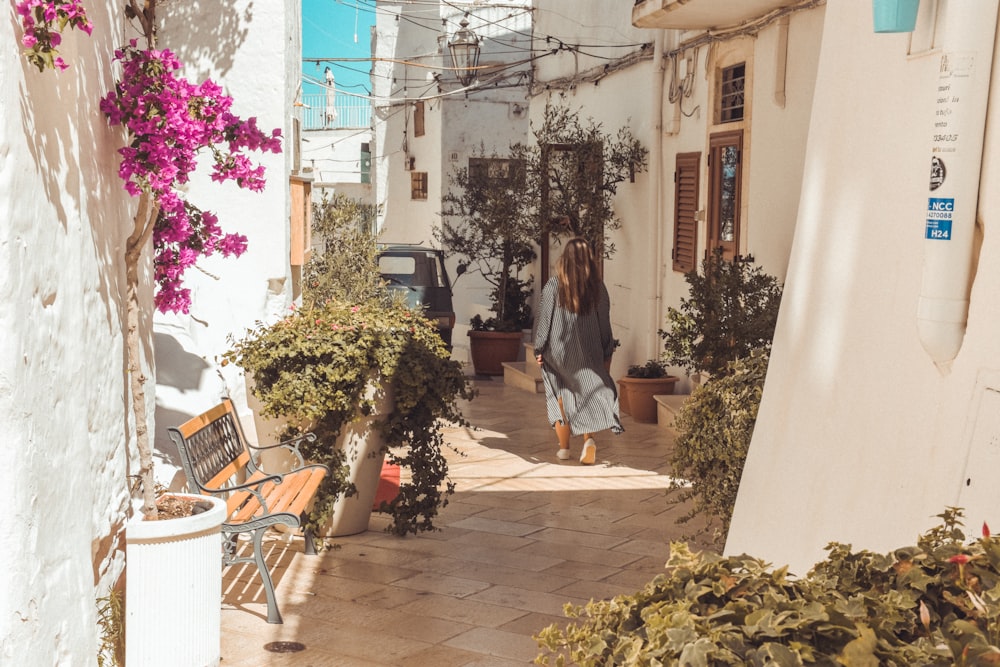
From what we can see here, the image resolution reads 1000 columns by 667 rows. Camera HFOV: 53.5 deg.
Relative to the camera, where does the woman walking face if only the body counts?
away from the camera

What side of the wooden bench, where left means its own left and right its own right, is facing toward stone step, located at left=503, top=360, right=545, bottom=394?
left

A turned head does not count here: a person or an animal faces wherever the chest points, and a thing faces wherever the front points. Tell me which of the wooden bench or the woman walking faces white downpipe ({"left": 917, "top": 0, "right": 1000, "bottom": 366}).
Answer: the wooden bench

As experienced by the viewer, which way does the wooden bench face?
facing the viewer and to the right of the viewer

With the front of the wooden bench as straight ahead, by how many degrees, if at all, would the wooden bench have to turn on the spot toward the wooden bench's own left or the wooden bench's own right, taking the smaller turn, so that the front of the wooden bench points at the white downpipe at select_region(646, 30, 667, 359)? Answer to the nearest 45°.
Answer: approximately 90° to the wooden bench's own left

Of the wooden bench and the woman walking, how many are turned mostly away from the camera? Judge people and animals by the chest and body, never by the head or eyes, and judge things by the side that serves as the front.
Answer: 1

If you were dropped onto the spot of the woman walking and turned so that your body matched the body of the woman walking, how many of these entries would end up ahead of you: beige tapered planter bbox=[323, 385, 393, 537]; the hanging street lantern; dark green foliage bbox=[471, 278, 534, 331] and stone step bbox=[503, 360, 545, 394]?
3

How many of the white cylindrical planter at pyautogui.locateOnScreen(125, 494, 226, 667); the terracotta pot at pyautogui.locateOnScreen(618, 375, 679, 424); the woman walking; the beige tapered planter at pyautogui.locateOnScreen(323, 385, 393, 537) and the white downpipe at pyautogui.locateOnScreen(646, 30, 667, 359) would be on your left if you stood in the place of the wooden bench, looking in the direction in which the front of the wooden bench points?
4

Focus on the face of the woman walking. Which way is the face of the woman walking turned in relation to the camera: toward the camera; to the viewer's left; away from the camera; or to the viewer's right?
away from the camera

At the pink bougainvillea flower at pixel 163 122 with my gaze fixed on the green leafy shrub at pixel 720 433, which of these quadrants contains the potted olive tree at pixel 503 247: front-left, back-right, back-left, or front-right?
front-left

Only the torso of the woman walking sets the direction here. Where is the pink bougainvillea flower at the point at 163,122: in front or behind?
behind

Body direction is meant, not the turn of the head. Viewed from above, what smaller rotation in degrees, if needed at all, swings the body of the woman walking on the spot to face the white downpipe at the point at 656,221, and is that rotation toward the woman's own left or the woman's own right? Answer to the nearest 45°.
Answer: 0° — they already face it

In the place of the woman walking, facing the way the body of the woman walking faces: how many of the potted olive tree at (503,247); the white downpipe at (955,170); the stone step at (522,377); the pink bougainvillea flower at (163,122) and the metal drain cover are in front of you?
2

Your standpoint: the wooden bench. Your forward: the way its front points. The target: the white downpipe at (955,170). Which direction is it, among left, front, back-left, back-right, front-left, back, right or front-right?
front

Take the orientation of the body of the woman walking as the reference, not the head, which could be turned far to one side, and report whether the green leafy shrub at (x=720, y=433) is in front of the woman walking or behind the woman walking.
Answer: behind
